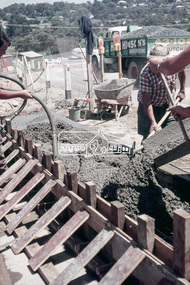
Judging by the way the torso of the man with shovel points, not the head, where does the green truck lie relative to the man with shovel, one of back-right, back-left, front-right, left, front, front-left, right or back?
right
